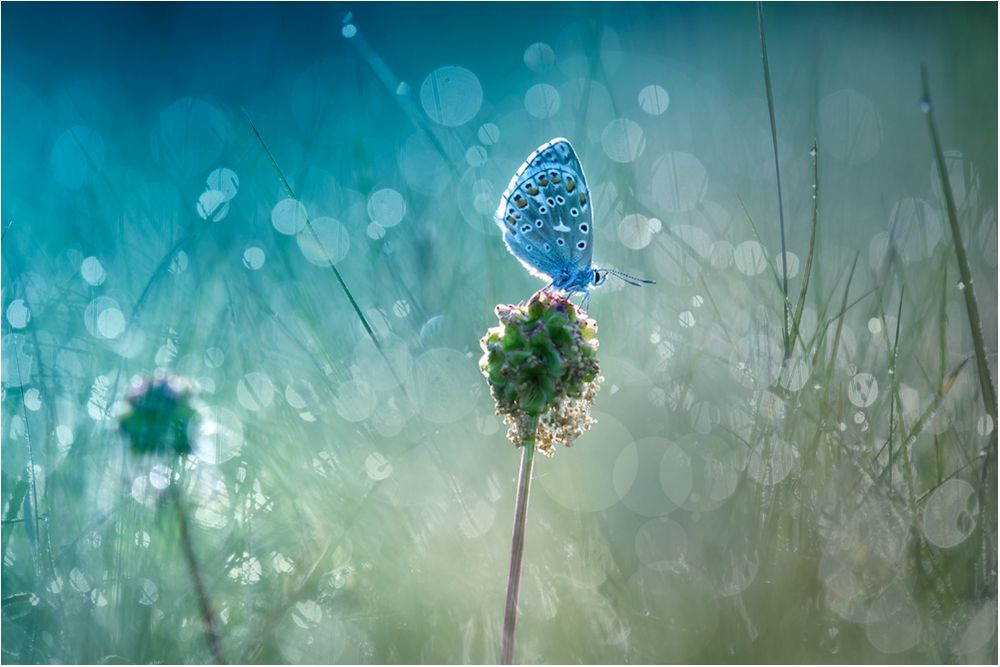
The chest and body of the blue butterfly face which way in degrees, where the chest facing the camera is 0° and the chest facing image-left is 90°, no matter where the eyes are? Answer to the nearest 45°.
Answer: approximately 270°

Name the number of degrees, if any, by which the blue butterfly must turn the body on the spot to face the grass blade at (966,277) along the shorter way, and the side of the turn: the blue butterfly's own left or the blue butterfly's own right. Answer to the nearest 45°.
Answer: approximately 45° to the blue butterfly's own right
